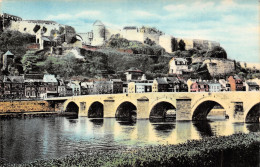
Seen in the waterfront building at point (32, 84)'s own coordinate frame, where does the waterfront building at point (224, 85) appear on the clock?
the waterfront building at point (224, 85) is roughly at 10 o'clock from the waterfront building at point (32, 84).

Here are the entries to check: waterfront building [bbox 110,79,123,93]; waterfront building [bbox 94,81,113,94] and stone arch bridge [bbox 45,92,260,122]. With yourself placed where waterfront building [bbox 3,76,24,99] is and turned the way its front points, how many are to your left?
3

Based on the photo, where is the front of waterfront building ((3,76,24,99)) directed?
toward the camera

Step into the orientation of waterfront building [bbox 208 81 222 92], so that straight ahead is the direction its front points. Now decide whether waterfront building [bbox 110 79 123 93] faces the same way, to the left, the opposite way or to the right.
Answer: the same way

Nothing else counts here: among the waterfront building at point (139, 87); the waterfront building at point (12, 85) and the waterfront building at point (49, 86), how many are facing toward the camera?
3

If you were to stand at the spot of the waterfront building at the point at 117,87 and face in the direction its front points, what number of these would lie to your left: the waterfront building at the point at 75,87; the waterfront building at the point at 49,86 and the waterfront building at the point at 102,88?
0

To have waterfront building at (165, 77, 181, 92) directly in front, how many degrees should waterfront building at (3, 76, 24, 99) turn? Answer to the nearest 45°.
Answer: approximately 90° to its left

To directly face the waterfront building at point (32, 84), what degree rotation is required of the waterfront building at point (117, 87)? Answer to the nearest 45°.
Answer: approximately 90° to its right

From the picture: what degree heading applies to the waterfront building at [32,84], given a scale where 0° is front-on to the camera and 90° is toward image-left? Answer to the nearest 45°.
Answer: approximately 0°

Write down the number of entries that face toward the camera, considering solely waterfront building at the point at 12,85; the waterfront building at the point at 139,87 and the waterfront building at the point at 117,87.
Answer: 3

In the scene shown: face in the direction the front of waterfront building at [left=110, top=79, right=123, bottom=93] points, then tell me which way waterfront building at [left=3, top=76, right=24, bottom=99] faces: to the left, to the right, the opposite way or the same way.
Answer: the same way

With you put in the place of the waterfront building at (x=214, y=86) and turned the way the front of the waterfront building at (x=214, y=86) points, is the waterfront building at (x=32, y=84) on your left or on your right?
on your right

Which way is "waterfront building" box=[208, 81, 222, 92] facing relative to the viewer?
toward the camera

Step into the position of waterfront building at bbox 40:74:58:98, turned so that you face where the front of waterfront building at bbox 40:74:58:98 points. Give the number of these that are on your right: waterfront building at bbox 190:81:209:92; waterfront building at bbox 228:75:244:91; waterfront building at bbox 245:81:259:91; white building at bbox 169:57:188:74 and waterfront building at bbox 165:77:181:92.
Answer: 0

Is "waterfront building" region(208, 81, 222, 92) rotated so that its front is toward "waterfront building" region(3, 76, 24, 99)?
no

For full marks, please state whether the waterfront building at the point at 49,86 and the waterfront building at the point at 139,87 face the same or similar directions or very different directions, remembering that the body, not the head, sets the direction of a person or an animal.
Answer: same or similar directions

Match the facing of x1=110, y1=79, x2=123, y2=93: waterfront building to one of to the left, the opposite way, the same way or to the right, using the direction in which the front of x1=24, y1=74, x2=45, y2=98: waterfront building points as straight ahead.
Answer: the same way

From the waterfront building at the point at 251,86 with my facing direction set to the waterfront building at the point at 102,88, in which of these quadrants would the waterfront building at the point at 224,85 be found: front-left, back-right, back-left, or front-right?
front-right
